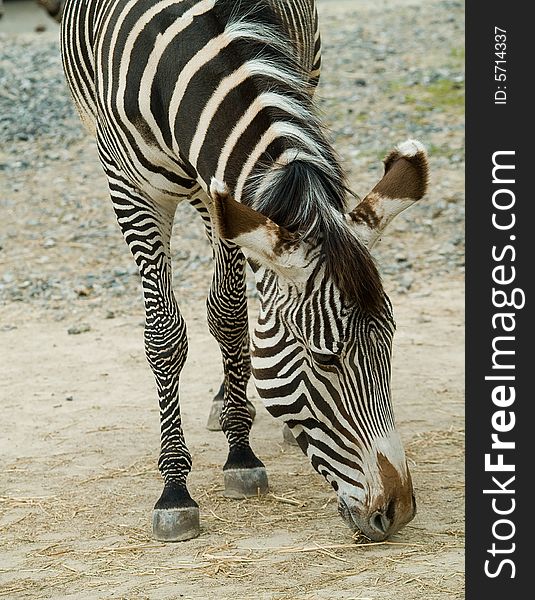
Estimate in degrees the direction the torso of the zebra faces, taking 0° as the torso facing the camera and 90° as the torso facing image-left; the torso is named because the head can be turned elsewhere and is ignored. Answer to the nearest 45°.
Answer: approximately 315°

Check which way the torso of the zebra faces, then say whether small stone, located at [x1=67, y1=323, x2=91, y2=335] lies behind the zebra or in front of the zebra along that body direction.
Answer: behind
